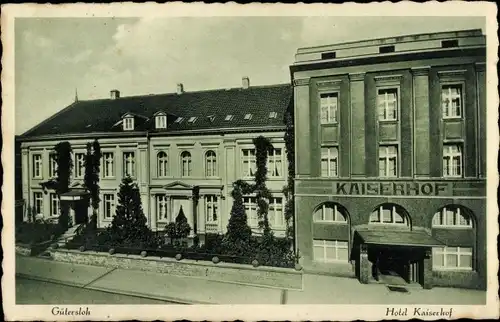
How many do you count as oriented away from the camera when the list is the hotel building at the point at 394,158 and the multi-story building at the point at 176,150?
0

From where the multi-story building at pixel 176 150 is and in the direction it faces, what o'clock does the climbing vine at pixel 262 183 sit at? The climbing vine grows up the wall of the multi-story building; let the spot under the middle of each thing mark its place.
The climbing vine is roughly at 9 o'clock from the multi-story building.

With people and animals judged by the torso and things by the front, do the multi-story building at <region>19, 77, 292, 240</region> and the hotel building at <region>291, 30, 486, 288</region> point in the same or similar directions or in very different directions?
same or similar directions

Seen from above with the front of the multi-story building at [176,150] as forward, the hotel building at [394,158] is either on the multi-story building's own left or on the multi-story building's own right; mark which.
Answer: on the multi-story building's own left

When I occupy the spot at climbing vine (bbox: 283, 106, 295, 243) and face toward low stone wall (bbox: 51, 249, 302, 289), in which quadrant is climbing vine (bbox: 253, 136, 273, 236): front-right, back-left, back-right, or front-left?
front-right

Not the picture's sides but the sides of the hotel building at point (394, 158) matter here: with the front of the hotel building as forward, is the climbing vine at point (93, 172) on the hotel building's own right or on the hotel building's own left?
on the hotel building's own right

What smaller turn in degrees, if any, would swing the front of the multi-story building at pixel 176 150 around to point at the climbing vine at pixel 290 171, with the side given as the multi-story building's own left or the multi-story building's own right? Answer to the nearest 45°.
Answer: approximately 90° to the multi-story building's own left

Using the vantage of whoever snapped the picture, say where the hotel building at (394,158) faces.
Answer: facing the viewer

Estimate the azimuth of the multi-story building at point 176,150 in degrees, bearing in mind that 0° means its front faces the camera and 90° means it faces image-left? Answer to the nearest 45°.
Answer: approximately 45°
